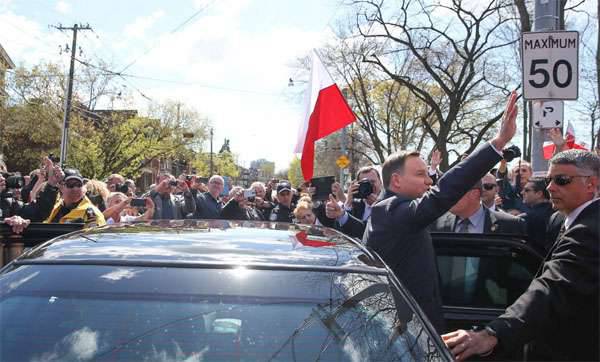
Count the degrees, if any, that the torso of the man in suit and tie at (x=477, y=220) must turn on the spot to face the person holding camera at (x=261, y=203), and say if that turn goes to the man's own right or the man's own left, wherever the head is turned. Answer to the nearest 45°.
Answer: approximately 90° to the man's own right
